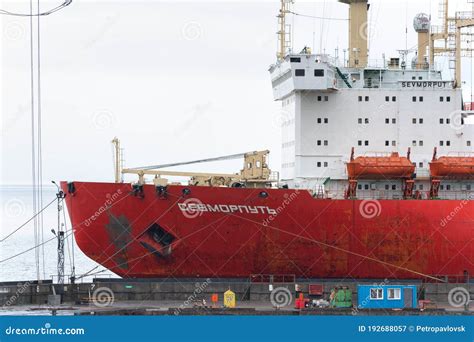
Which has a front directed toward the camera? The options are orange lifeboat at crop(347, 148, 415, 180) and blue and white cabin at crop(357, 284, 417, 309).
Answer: the blue and white cabin

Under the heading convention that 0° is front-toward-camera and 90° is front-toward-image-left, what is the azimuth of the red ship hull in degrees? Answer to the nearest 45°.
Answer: approximately 90°

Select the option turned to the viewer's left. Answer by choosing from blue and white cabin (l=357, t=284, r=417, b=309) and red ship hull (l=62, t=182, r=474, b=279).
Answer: the red ship hull

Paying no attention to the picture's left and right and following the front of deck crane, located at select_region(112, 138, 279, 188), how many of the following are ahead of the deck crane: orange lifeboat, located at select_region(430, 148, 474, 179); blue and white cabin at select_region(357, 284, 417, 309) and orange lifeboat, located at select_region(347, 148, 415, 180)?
0

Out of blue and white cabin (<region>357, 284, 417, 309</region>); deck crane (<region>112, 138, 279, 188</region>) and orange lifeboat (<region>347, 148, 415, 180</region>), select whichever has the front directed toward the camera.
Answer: the blue and white cabin

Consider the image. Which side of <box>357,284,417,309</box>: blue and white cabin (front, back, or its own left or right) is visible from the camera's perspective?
front

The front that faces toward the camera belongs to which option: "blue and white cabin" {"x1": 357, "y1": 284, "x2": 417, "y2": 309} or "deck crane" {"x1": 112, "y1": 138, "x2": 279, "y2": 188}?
the blue and white cabin

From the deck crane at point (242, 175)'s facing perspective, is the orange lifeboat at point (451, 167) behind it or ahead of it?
behind

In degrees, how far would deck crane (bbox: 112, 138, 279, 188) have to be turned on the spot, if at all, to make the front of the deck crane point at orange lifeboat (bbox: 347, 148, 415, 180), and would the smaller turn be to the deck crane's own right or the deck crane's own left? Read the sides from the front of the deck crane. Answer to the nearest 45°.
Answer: approximately 180°

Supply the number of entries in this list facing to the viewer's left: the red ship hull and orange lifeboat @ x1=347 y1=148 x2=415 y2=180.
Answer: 2

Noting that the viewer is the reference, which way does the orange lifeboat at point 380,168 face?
facing to the left of the viewer

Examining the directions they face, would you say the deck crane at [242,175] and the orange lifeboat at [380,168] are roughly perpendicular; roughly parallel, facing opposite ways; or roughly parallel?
roughly parallel

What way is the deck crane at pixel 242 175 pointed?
to the viewer's left

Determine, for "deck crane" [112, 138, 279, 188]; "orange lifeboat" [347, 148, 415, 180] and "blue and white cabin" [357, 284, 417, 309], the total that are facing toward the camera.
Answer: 1

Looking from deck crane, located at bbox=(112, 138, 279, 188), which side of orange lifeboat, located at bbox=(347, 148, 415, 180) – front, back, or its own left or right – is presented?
front

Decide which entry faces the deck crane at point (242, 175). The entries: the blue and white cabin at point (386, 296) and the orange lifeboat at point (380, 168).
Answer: the orange lifeboat

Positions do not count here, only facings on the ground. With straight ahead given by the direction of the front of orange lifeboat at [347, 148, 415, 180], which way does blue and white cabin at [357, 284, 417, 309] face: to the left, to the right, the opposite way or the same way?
to the left

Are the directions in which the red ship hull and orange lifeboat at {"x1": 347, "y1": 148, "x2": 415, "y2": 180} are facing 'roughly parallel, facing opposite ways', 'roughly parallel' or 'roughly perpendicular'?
roughly parallel
